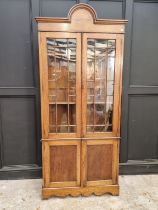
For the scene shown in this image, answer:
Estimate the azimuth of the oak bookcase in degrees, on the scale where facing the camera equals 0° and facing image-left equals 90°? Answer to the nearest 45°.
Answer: approximately 0°
